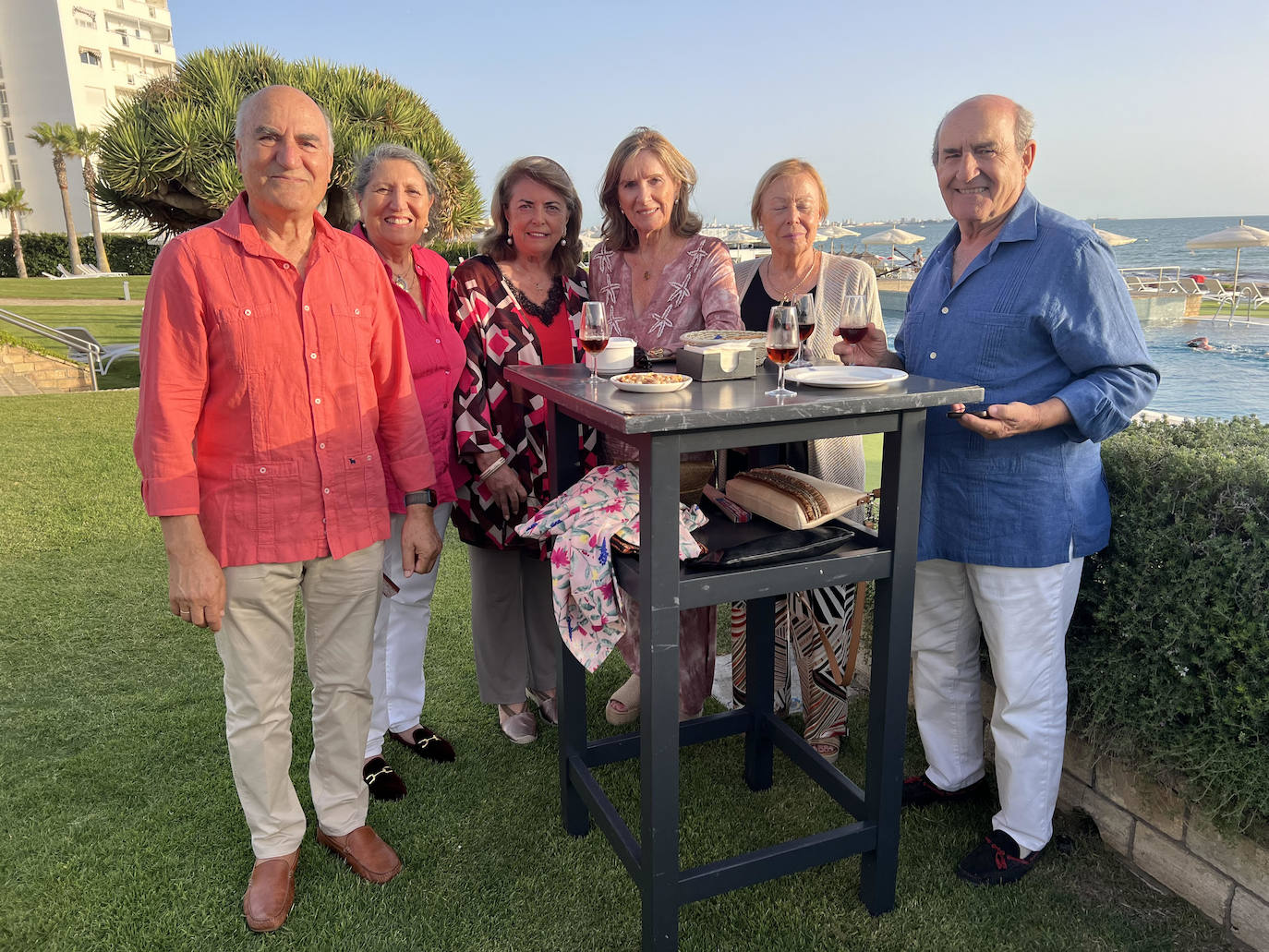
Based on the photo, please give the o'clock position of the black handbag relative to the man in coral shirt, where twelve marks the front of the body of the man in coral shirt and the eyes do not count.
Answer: The black handbag is roughly at 10 o'clock from the man in coral shirt.

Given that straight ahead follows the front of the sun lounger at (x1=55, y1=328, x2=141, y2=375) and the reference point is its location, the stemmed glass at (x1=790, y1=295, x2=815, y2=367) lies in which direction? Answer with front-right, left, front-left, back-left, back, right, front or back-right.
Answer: right

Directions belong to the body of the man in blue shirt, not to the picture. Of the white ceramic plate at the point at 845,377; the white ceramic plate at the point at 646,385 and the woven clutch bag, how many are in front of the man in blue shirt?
3

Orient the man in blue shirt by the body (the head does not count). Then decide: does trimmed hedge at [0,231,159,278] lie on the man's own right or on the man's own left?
on the man's own right

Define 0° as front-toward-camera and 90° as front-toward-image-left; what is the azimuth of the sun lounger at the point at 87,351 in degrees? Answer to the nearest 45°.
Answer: approximately 270°

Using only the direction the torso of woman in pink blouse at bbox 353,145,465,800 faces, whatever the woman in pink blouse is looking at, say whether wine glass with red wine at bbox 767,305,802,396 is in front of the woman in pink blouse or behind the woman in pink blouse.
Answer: in front

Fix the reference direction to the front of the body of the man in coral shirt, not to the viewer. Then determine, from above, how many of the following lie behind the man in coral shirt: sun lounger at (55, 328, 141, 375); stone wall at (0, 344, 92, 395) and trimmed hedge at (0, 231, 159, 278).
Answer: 3

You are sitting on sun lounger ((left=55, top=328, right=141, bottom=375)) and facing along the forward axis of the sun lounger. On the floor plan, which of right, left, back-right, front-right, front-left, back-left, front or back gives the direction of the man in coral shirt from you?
right

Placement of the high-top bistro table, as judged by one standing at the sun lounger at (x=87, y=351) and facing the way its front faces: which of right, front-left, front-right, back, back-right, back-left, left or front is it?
right

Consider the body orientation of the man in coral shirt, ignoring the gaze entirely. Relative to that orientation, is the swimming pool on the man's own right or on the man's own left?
on the man's own left

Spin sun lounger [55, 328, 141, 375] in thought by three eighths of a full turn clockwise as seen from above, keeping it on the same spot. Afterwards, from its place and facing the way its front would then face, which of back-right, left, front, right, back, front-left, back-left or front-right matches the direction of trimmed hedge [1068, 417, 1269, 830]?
front-left

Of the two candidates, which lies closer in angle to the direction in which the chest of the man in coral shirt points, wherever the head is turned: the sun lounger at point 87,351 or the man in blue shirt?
the man in blue shirt

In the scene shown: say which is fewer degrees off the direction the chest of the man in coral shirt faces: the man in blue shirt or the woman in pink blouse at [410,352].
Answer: the man in blue shirt
